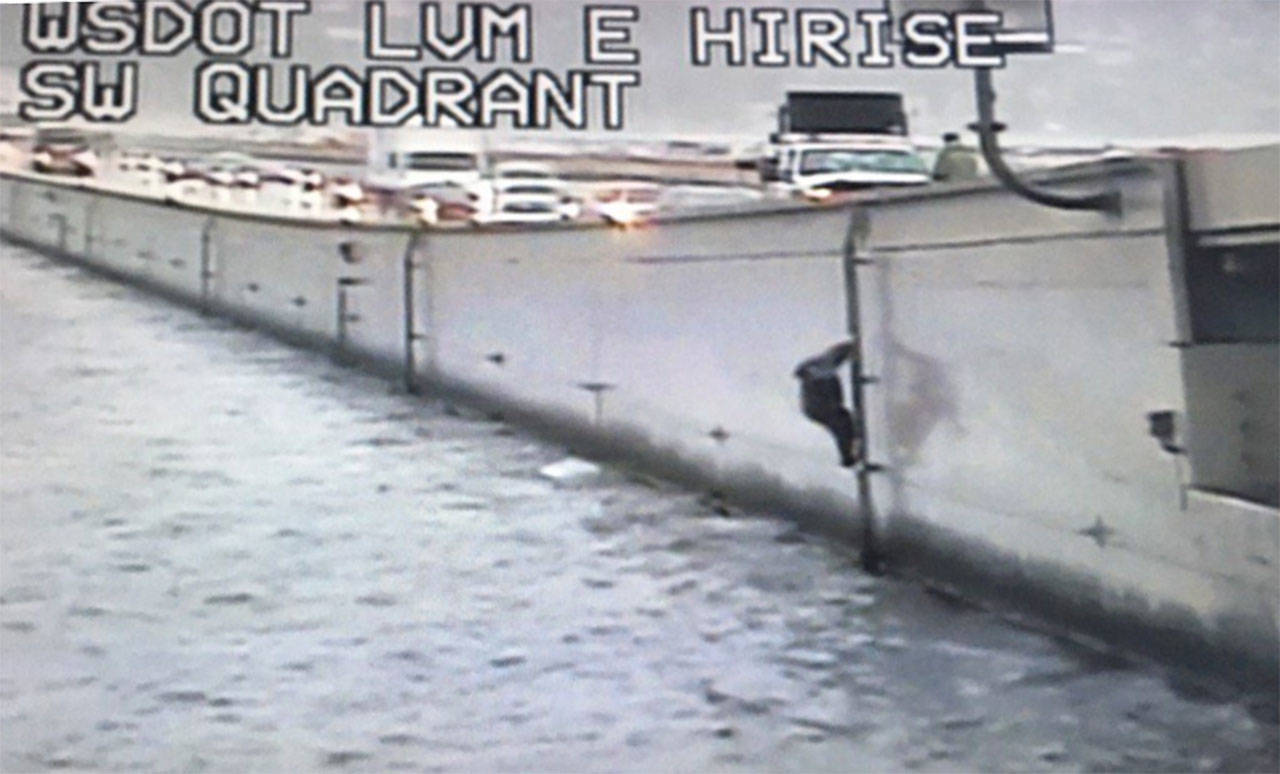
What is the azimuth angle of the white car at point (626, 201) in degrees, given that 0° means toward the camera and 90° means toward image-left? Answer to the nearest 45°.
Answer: approximately 315°
